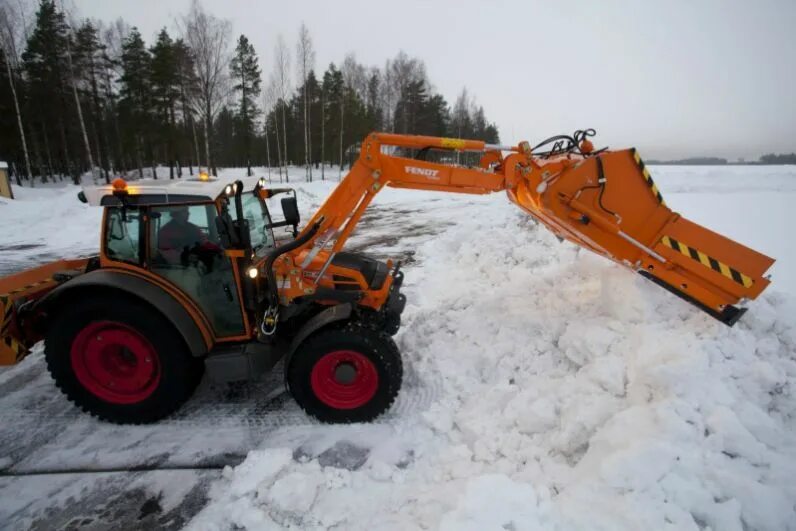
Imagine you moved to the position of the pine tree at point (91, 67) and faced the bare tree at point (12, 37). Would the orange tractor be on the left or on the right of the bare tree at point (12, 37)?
left

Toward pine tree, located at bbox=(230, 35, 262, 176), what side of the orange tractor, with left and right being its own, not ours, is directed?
left

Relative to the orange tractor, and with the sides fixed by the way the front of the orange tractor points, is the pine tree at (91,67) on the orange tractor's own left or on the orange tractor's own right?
on the orange tractor's own left

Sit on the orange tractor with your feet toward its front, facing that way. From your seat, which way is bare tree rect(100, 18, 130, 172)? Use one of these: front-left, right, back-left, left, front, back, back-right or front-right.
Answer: back-left

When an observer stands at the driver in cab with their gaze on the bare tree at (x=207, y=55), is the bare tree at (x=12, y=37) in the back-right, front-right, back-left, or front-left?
front-left

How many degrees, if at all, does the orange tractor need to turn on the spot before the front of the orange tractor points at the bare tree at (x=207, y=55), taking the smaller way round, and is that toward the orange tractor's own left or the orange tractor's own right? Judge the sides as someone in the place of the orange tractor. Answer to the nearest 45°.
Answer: approximately 135° to the orange tractor's own left

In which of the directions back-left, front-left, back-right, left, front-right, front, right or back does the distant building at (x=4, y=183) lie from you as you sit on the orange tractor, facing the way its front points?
back-left

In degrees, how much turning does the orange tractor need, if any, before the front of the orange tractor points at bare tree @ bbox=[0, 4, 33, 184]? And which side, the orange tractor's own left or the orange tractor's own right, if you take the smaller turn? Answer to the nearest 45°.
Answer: approximately 135° to the orange tractor's own left

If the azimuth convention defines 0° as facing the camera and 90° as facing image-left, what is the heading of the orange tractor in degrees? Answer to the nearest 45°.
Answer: approximately 270°

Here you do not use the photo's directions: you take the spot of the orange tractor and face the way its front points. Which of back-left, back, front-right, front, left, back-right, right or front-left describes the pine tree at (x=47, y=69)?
back-left

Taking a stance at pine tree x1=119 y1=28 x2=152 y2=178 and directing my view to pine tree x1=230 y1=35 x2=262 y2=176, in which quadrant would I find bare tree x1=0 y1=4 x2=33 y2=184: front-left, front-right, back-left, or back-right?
back-right

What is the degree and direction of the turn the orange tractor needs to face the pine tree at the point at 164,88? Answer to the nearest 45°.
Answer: approximately 135° to its left
